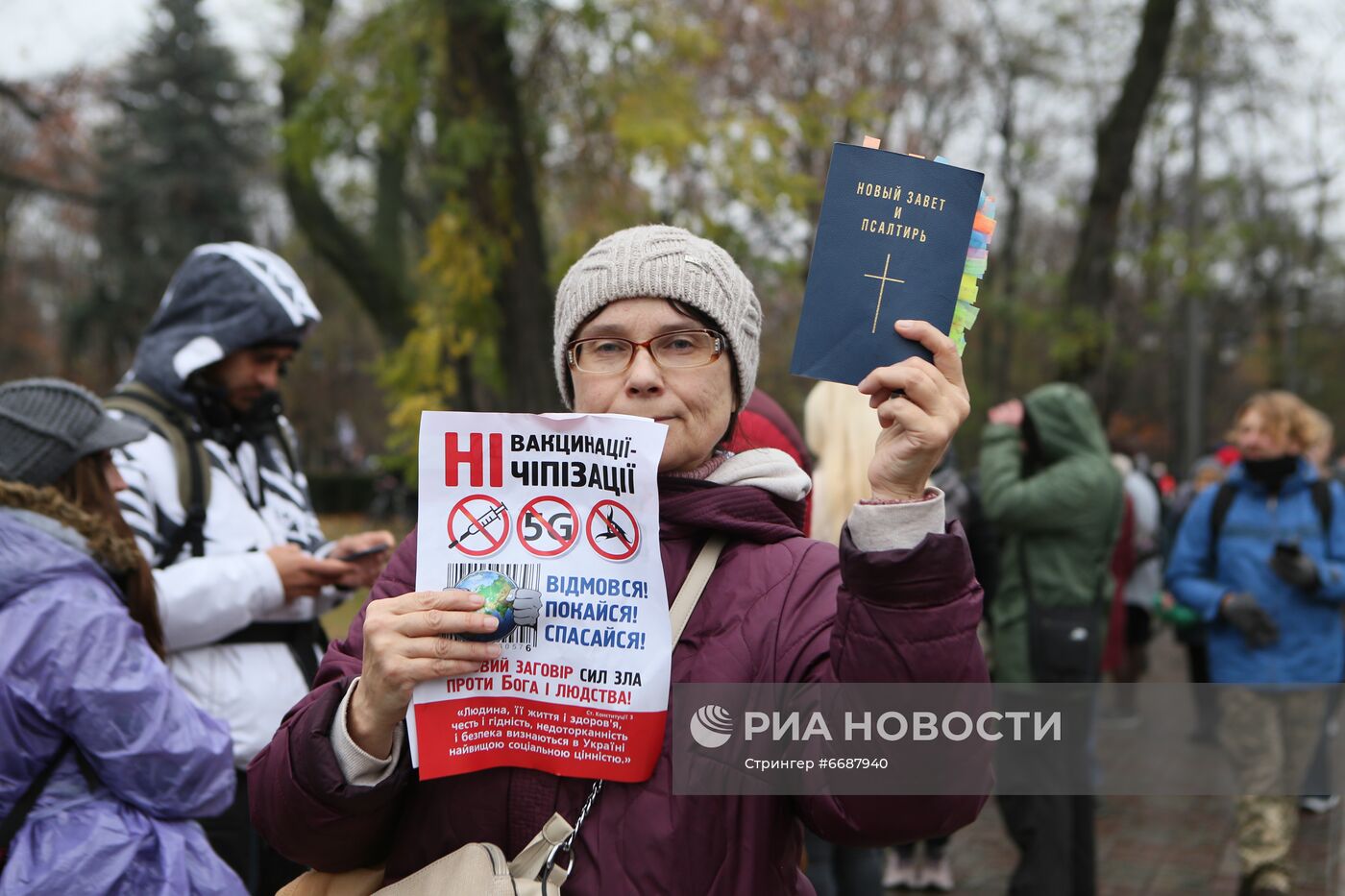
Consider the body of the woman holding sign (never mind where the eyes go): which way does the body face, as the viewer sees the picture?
toward the camera

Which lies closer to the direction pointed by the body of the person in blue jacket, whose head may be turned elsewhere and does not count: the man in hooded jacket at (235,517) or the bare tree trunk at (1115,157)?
the man in hooded jacket

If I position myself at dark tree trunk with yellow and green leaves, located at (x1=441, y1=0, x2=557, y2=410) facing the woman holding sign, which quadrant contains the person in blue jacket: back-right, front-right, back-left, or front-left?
front-left

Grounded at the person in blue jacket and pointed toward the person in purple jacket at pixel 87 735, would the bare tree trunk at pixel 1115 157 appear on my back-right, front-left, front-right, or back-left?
back-right

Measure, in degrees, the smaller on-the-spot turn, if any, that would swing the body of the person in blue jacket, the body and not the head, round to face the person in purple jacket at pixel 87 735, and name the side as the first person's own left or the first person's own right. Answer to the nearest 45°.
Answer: approximately 45° to the first person's own right

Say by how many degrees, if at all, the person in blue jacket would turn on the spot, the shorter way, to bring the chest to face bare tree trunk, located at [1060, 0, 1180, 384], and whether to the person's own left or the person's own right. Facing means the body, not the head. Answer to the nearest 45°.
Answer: approximately 180°

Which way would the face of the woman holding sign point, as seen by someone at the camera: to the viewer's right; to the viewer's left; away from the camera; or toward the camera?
toward the camera

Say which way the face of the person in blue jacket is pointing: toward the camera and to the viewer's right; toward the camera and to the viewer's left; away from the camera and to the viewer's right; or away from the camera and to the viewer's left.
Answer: toward the camera and to the viewer's left

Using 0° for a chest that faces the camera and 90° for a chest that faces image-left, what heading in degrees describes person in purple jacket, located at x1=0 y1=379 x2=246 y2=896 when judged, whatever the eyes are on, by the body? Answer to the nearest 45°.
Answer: approximately 225°

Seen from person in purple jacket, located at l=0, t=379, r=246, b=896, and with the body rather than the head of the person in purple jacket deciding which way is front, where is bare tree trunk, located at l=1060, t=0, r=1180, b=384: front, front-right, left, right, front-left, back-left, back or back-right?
front

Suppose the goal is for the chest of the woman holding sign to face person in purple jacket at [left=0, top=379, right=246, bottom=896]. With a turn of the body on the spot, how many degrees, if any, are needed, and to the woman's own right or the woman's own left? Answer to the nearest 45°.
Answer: approximately 135° to the woman's own right

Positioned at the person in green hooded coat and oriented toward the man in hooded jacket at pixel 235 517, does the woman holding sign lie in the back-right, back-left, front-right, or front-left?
front-left

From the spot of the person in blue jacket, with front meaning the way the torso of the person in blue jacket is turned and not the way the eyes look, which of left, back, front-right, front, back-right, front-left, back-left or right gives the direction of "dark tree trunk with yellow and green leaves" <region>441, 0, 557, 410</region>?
right

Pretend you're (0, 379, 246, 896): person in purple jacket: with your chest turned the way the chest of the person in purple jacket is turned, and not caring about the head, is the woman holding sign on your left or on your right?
on your right

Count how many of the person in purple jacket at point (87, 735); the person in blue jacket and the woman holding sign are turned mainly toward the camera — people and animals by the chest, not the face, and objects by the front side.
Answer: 2

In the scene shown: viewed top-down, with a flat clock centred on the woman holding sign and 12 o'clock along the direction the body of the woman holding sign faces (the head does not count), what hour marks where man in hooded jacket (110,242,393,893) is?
The man in hooded jacket is roughly at 5 o'clock from the woman holding sign.

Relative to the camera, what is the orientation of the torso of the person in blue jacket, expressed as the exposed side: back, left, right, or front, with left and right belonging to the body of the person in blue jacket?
front

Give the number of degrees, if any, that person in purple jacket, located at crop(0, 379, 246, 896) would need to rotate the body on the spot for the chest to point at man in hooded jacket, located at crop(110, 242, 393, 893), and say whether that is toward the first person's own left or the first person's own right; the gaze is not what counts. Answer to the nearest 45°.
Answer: approximately 45° to the first person's own left

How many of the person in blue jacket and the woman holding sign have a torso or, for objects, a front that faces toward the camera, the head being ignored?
2

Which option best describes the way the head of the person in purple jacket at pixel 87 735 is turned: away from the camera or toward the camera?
away from the camera

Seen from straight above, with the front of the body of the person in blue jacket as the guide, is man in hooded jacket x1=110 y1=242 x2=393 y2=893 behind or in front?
in front
